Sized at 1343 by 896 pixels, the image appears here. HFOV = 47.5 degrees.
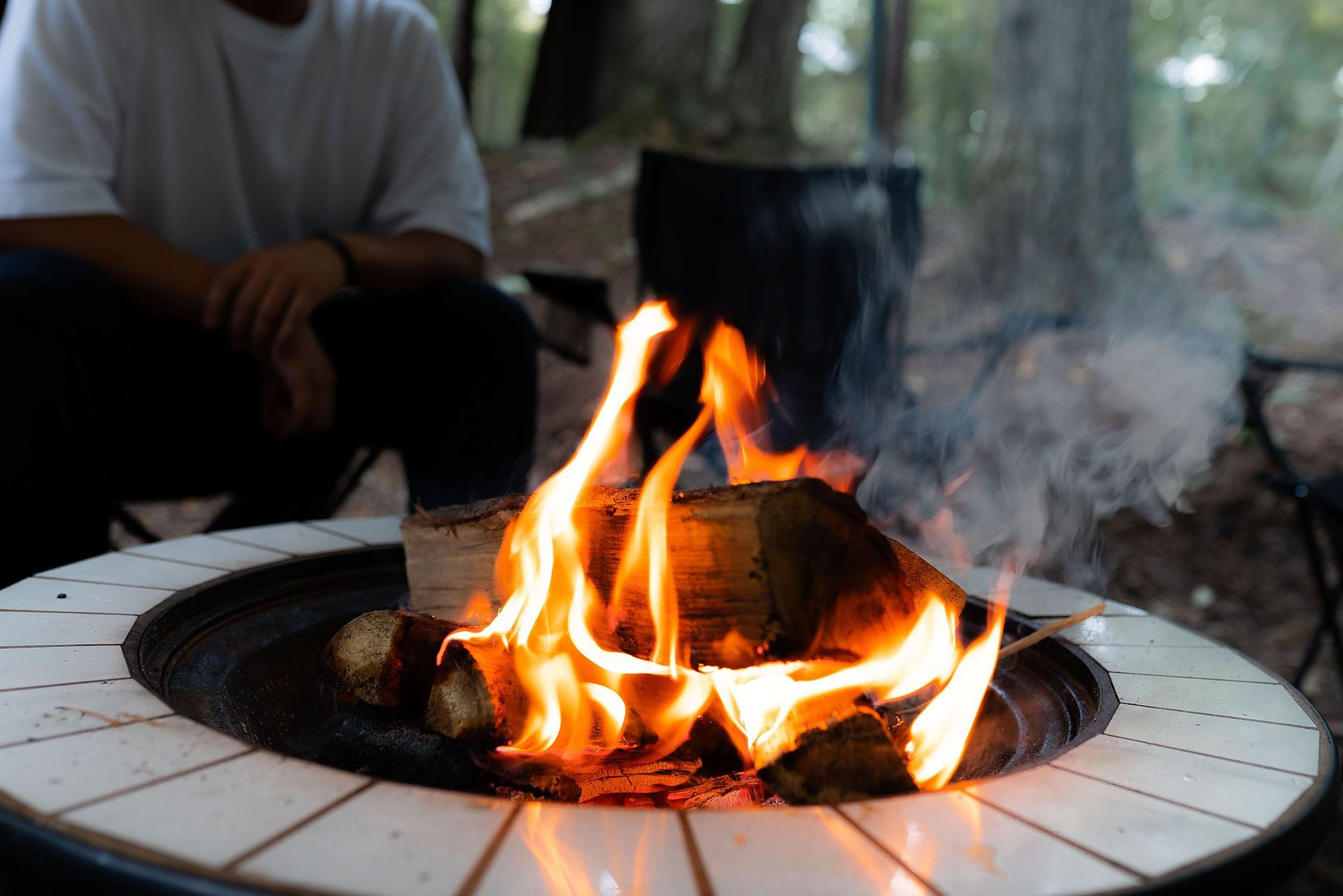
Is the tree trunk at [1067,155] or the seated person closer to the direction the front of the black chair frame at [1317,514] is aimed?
the seated person

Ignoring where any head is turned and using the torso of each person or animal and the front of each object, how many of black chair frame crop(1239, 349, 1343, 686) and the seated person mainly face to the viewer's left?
1

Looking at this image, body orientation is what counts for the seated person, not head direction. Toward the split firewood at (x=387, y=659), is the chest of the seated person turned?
yes

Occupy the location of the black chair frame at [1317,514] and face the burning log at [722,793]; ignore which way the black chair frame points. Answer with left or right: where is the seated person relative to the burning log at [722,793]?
right

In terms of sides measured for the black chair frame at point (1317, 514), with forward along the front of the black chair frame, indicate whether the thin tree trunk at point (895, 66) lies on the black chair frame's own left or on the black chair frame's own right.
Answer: on the black chair frame's own right

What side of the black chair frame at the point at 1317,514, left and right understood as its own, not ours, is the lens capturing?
left

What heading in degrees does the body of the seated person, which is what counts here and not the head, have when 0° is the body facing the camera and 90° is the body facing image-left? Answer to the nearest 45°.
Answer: approximately 0°

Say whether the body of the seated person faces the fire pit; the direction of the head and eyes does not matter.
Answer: yes

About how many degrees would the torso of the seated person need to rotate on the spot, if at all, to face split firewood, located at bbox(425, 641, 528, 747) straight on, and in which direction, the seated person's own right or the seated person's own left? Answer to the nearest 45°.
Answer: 0° — they already face it
